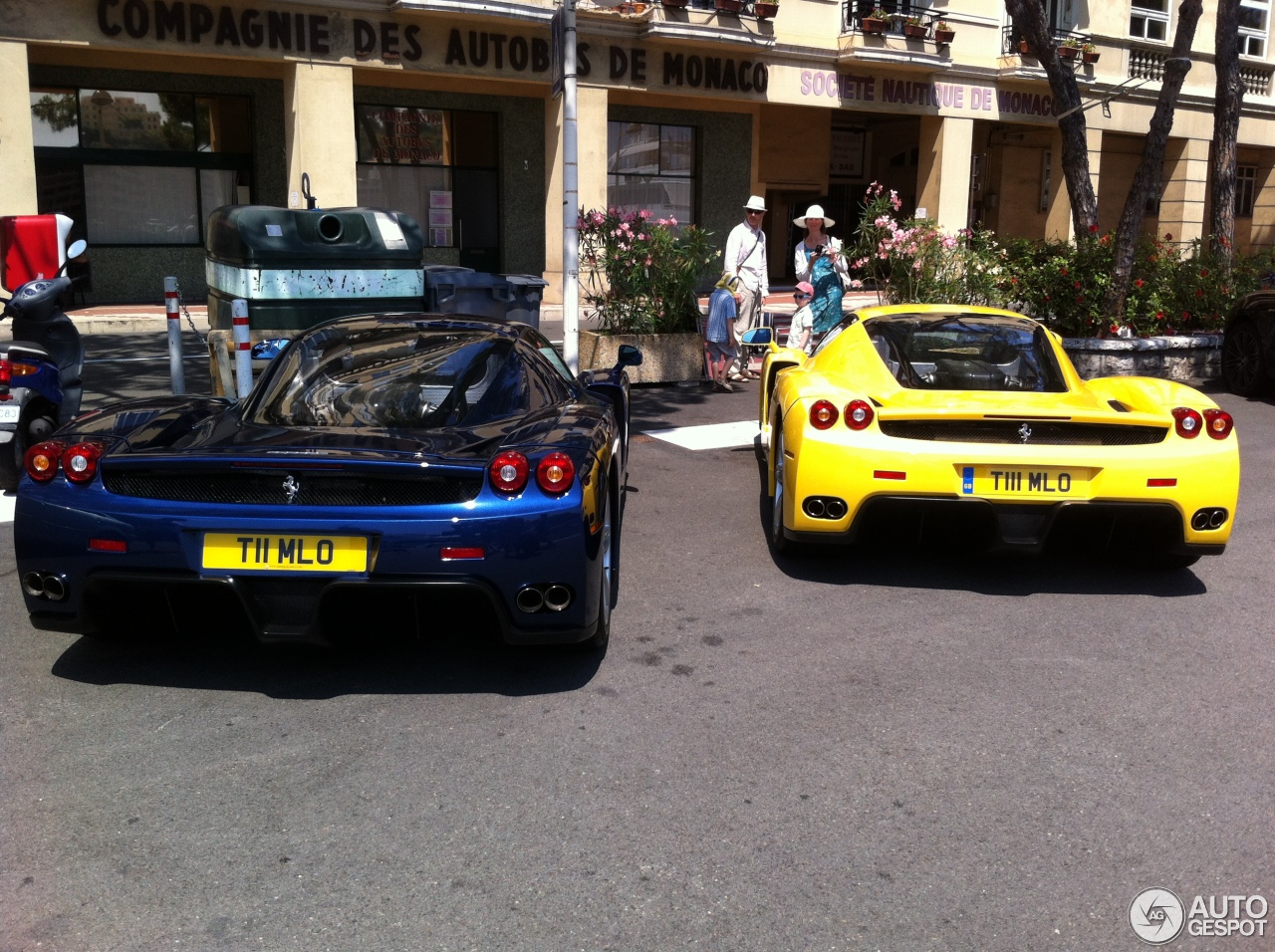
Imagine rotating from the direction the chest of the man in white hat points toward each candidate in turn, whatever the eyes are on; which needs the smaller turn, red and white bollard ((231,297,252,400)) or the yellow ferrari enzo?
the yellow ferrari enzo

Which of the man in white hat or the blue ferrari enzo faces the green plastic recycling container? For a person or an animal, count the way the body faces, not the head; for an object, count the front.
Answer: the blue ferrari enzo

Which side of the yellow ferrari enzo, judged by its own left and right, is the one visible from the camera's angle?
back

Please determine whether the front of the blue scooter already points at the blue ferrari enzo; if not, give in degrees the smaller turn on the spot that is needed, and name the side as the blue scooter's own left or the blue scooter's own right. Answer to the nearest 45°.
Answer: approximately 135° to the blue scooter's own right

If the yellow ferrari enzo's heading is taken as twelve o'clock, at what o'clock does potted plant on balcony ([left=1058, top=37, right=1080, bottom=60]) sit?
The potted plant on balcony is roughly at 12 o'clock from the yellow ferrari enzo.

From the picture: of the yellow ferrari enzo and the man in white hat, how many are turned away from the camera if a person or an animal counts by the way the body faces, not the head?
1

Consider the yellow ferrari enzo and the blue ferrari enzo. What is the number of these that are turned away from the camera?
2

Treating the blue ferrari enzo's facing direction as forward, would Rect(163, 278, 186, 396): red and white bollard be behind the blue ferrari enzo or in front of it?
in front

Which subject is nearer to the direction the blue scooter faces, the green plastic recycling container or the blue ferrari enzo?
the green plastic recycling container

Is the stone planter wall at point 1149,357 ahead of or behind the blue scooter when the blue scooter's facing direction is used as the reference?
ahead

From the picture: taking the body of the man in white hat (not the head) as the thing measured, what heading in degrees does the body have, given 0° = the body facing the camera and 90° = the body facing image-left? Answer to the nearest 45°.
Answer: approximately 315°

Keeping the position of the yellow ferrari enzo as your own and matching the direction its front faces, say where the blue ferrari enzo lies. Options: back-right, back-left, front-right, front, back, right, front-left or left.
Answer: back-left

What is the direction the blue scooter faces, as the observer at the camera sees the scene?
facing away from the viewer and to the right of the viewer

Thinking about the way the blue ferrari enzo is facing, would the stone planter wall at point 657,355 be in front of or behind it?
in front

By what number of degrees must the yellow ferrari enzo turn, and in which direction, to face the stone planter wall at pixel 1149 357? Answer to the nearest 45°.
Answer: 0° — it already faces it

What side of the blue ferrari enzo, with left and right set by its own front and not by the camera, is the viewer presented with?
back
